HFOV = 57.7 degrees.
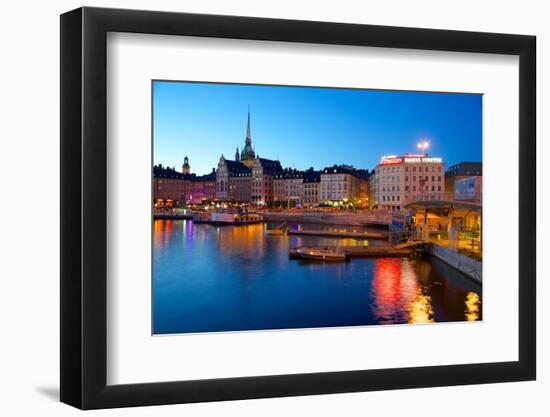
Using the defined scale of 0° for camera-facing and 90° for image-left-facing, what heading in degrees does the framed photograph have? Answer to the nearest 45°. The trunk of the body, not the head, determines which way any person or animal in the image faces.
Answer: approximately 315°
